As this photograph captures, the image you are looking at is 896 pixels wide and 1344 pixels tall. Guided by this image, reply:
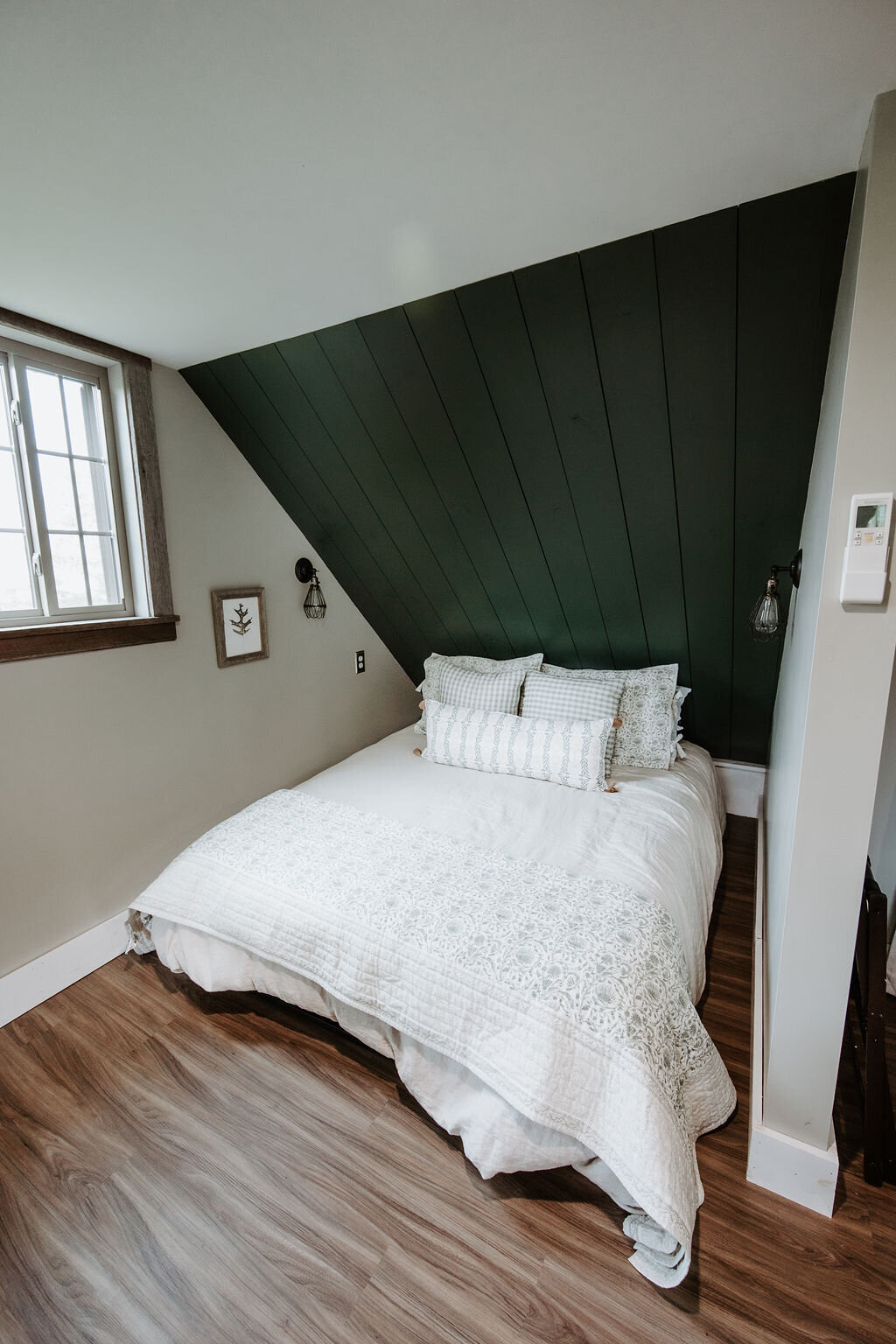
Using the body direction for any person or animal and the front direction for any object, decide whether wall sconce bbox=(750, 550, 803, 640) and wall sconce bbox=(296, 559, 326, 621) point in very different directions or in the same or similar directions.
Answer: very different directions

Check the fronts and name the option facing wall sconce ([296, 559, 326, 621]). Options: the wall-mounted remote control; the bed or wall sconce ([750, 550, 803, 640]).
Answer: wall sconce ([750, 550, 803, 640])

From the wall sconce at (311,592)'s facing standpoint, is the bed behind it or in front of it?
in front

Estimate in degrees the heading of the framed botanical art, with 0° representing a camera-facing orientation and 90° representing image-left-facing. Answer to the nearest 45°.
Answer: approximately 315°

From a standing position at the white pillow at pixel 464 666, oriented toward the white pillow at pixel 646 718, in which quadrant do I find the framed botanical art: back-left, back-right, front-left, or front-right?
back-right

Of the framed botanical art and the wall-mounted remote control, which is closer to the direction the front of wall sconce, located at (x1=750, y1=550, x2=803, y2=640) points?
the framed botanical art

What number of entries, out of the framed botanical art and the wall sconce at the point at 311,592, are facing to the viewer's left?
0

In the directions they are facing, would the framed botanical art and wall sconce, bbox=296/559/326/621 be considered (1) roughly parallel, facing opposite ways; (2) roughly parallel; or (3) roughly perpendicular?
roughly parallel

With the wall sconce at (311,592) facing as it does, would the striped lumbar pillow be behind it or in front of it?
in front

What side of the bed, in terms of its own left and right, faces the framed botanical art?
right
